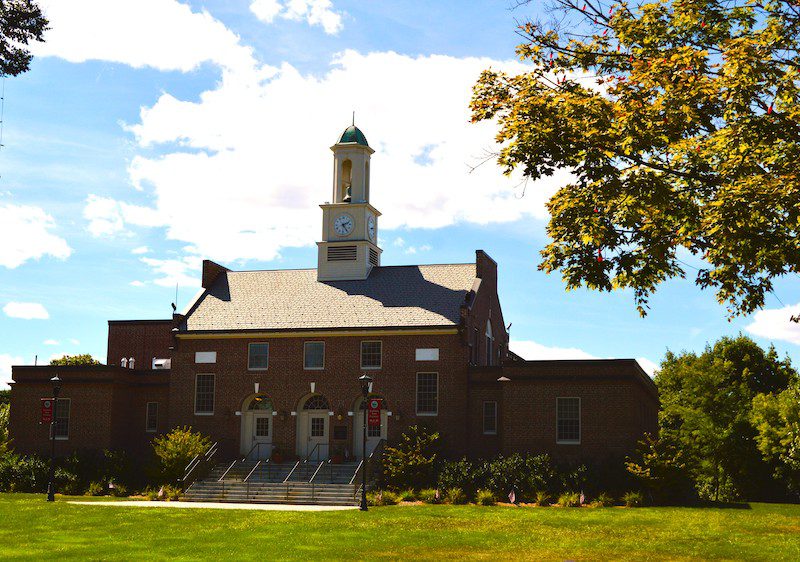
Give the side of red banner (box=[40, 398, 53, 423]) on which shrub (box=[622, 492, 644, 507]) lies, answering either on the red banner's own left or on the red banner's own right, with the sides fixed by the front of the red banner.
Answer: on the red banner's own left

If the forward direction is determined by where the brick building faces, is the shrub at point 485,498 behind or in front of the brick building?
in front

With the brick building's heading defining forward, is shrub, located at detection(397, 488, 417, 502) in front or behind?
in front

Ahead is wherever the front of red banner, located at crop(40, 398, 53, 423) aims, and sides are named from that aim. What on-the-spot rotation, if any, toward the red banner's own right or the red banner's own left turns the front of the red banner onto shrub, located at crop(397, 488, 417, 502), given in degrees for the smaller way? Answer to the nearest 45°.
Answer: approximately 45° to the red banner's own left

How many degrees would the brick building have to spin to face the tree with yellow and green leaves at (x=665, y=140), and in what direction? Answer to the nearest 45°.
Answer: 0° — it already faces it

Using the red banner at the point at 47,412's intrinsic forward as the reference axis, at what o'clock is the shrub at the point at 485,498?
The shrub is roughly at 10 o'clock from the red banner.

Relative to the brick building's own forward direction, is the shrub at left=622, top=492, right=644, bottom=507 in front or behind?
in front

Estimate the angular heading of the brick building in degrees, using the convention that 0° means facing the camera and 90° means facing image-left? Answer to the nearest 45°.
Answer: approximately 0°

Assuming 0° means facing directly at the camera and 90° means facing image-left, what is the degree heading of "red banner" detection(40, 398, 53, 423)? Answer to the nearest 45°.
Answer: approximately 0°

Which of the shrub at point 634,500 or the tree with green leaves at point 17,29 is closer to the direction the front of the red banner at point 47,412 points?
the tree with green leaves
